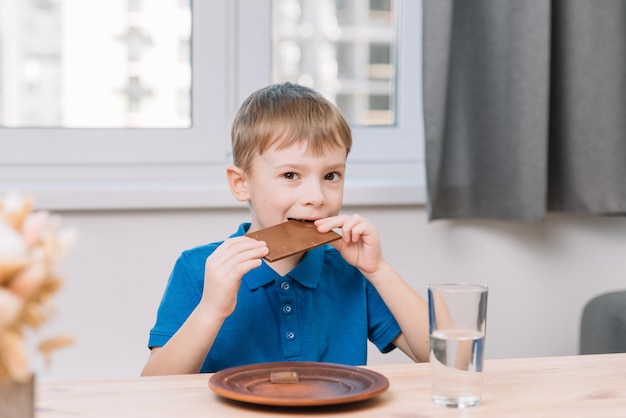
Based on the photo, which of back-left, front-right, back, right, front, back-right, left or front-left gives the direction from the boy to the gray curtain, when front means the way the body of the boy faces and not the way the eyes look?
back-left

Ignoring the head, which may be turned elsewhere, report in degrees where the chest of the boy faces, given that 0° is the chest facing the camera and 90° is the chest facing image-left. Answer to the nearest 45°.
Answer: approximately 0°

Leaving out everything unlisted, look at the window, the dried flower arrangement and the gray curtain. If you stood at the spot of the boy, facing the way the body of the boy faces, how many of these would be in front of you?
1

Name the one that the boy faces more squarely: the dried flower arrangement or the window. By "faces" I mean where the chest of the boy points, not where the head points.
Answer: the dried flower arrangement

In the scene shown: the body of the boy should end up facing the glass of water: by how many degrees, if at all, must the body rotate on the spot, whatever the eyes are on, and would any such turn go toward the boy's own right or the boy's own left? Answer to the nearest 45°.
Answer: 0° — they already face it

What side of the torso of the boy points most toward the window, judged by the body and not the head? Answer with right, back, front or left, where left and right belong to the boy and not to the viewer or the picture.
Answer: back
